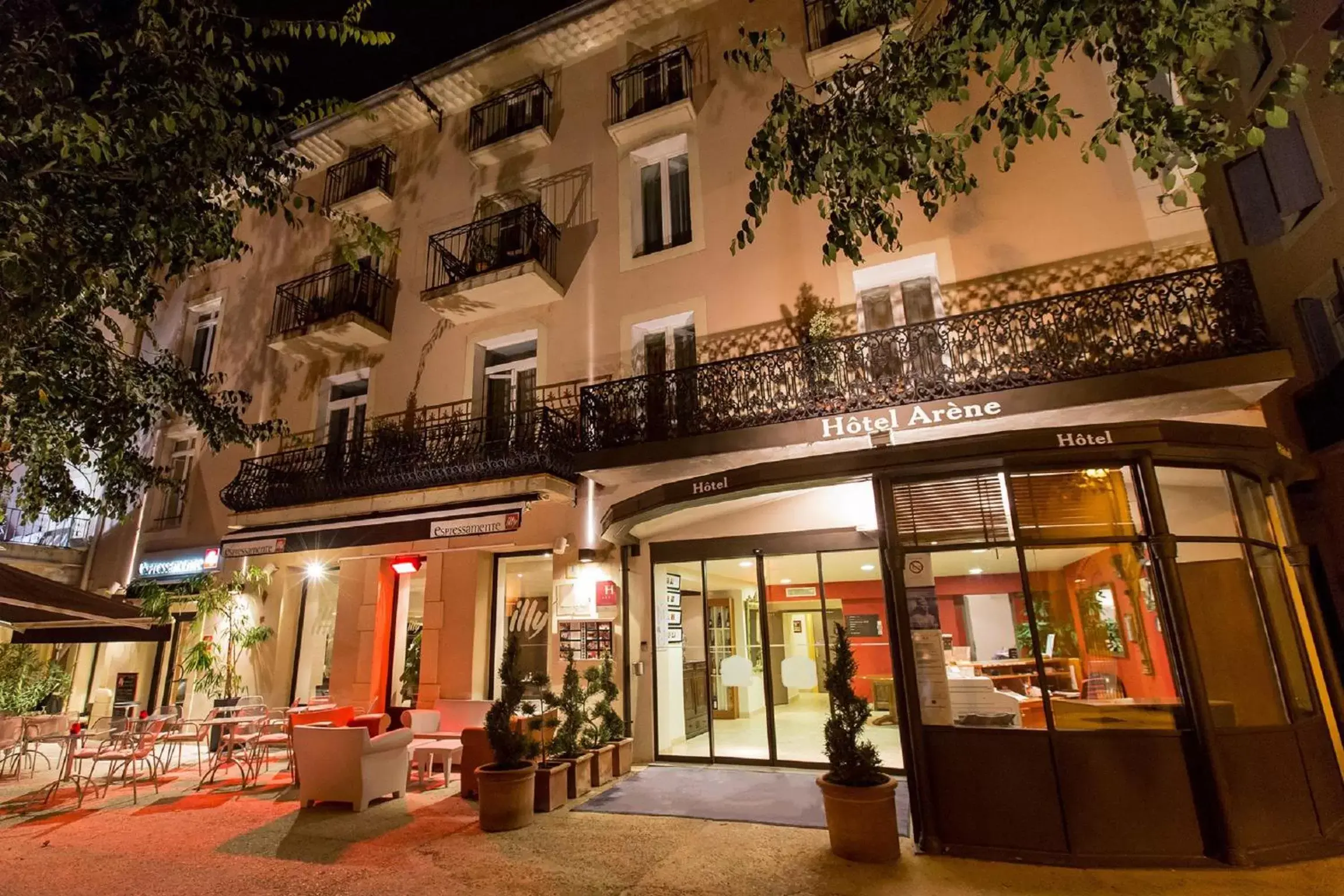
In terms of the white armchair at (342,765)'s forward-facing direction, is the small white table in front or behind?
in front

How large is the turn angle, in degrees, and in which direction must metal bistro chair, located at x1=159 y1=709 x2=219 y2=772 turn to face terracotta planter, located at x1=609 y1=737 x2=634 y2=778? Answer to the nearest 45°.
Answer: approximately 135° to its left

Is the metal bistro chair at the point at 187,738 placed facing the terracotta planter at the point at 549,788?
no

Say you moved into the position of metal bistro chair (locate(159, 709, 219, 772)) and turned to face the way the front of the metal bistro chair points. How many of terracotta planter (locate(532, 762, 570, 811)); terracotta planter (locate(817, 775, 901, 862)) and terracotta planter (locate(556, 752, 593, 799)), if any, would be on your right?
0

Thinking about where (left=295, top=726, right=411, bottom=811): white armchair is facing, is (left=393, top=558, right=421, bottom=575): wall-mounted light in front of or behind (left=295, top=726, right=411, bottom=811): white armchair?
in front

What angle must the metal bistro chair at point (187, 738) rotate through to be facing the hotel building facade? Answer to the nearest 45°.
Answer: approximately 135° to its left

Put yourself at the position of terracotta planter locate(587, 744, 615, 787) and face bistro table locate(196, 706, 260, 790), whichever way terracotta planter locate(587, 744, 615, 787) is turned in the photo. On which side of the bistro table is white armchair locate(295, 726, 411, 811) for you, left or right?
left

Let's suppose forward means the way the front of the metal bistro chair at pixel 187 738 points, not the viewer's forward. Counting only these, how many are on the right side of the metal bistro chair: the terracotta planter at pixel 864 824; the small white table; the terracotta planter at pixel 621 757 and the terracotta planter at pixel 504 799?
0

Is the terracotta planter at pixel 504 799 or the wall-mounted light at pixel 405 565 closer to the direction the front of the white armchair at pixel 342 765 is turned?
the wall-mounted light

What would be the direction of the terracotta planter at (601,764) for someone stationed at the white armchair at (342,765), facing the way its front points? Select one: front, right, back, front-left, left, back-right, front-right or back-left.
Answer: front-right
